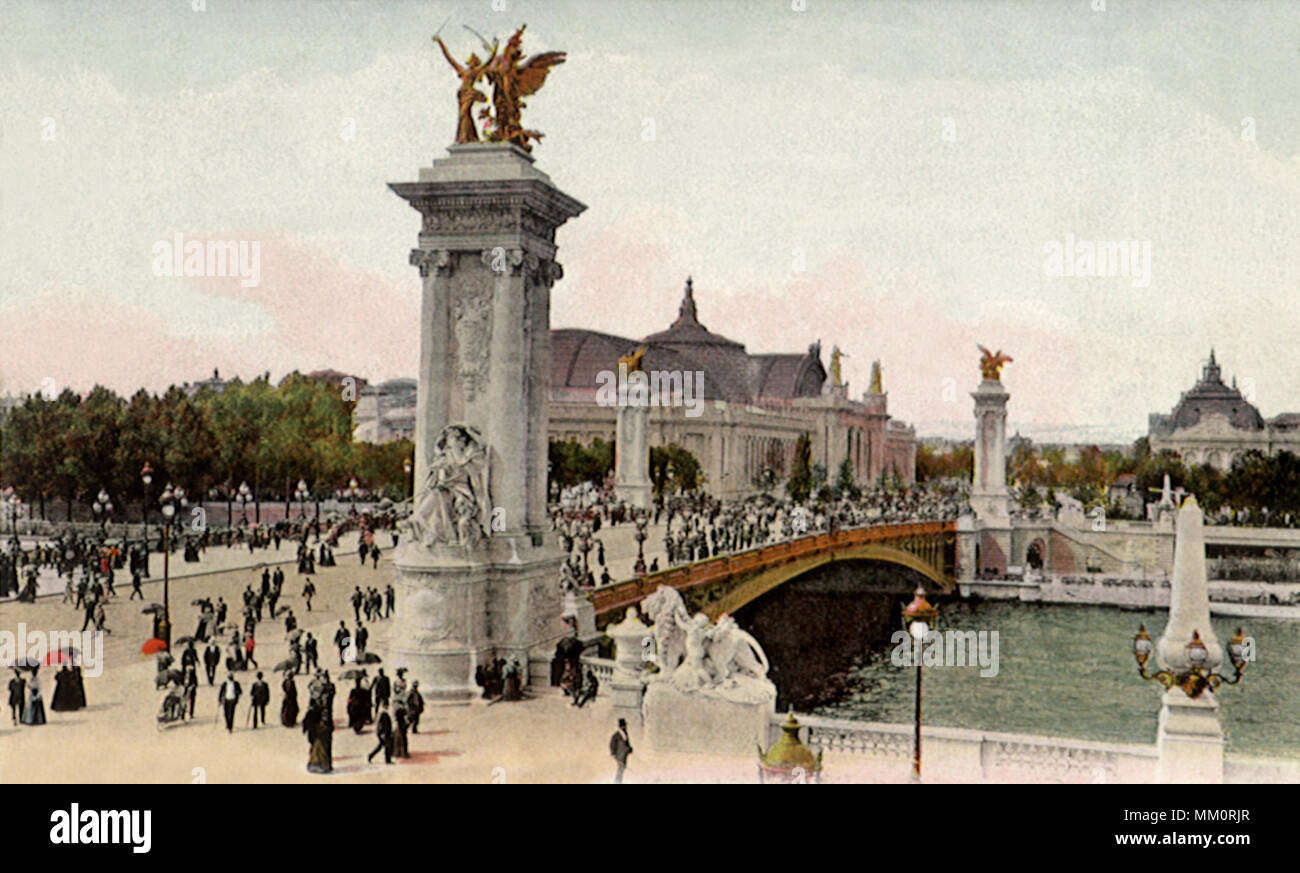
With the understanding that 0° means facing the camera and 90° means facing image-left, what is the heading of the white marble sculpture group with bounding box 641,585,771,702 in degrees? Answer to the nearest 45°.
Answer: approximately 90°

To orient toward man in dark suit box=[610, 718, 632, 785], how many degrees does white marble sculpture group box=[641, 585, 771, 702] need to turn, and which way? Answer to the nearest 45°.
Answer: approximately 45° to its left

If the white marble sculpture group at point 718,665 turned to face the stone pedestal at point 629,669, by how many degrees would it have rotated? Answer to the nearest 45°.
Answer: approximately 45° to its right

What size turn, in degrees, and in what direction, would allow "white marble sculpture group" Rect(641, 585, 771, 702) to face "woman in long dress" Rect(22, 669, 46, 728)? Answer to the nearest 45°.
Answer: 0° — it already faces them

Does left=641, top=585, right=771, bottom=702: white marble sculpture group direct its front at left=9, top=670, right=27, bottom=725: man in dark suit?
yes

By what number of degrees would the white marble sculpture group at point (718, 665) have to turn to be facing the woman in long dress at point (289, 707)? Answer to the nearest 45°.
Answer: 0° — it already faces them

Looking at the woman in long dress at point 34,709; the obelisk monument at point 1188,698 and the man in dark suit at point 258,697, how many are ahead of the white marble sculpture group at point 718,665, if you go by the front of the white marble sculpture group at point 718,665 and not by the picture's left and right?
2

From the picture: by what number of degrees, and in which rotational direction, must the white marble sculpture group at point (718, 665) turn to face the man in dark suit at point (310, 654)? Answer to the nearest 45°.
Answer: approximately 45° to its right

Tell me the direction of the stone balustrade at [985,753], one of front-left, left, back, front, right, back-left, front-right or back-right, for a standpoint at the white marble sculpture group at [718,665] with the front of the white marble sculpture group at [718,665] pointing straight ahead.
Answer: back

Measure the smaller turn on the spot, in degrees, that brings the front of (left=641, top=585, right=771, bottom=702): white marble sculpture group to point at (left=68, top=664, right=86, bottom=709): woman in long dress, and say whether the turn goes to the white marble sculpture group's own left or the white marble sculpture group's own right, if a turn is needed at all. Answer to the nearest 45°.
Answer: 0° — it already faces them

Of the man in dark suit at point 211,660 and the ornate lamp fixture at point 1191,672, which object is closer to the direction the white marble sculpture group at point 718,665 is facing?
the man in dark suit

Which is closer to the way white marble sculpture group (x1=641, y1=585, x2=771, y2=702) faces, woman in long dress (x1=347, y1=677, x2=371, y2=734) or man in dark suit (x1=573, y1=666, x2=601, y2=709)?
the woman in long dress

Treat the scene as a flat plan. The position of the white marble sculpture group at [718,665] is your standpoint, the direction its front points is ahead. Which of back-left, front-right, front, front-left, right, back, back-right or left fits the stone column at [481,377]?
front-right
